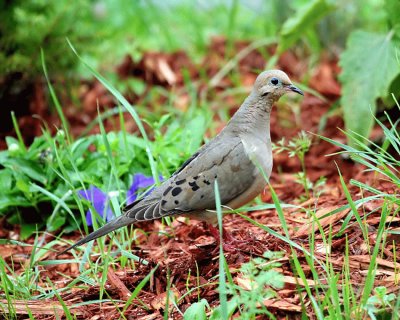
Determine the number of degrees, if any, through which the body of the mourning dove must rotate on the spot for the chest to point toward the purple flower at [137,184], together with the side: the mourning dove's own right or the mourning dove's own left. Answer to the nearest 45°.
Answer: approximately 135° to the mourning dove's own left

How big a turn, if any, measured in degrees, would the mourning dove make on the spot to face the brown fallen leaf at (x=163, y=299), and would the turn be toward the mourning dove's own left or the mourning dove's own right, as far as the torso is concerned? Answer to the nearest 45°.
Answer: approximately 135° to the mourning dove's own right

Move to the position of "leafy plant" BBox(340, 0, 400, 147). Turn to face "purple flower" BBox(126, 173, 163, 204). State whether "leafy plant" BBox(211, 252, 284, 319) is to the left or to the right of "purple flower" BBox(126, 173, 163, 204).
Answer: left

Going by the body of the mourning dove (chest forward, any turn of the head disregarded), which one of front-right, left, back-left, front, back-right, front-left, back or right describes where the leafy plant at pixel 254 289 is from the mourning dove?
right

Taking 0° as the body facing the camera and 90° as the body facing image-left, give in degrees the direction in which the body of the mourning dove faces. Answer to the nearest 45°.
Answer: approximately 270°

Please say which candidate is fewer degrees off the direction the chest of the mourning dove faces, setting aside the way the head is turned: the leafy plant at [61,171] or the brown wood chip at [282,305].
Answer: the brown wood chip

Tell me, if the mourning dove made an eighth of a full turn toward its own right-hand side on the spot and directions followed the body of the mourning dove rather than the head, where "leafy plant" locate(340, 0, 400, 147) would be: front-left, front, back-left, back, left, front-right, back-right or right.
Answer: left
